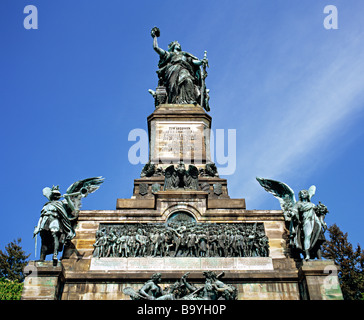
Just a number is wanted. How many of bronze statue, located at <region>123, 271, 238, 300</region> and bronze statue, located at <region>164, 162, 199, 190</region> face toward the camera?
2

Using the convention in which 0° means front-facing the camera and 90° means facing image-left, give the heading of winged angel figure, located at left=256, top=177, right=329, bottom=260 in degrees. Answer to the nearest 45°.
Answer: approximately 0°

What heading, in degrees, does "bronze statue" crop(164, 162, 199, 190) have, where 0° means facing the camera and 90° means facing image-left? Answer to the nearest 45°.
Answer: approximately 0°
